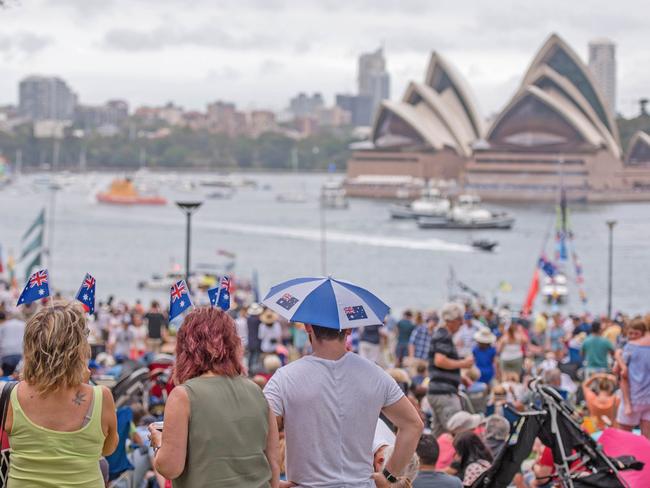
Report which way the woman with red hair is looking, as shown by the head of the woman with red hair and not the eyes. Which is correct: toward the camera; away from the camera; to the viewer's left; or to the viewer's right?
away from the camera

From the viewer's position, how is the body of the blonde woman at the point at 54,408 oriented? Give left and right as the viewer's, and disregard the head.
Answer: facing away from the viewer

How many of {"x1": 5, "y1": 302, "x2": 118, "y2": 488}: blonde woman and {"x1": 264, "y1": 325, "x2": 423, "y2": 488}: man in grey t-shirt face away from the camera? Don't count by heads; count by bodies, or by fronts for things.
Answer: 2

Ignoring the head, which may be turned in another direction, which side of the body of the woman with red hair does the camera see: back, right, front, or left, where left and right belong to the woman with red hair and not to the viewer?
back

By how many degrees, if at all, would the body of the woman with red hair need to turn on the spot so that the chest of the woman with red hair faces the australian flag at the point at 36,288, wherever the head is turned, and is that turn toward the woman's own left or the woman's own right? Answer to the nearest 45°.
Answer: approximately 45° to the woman's own left

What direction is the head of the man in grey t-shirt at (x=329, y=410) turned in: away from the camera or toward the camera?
away from the camera

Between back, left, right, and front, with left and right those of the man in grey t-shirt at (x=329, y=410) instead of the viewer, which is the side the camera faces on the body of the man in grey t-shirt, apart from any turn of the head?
back
